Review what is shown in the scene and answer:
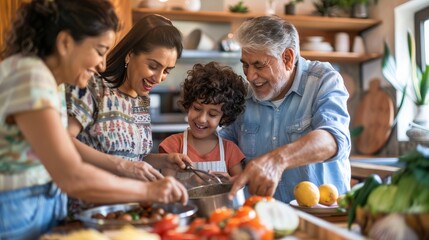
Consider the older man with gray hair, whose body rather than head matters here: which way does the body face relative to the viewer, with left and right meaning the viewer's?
facing the viewer and to the left of the viewer

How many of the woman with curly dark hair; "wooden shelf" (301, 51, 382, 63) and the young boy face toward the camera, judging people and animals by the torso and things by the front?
2

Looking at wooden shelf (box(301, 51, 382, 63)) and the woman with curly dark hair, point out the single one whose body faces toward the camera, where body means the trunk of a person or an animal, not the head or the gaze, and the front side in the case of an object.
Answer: the wooden shelf

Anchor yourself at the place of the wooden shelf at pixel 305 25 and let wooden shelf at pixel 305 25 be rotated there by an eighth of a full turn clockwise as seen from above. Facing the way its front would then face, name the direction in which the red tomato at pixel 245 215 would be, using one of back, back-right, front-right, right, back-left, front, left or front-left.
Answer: front-left

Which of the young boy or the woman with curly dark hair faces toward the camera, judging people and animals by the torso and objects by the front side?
the young boy

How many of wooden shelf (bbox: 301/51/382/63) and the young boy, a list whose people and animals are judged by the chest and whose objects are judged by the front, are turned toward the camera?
2

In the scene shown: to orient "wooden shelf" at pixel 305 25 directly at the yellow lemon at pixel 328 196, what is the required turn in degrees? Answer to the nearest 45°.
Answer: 0° — it already faces it

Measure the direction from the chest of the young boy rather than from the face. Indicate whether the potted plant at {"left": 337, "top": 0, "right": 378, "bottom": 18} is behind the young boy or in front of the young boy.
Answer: behind

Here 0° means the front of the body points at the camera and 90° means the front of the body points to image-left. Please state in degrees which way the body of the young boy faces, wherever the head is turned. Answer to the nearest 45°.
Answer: approximately 0°

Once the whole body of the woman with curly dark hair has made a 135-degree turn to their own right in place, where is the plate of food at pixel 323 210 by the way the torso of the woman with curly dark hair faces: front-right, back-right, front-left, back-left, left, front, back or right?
back-left

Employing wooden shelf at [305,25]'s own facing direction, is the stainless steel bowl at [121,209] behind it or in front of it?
in front

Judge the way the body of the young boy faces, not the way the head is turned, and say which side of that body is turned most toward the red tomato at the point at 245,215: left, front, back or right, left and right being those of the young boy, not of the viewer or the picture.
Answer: front

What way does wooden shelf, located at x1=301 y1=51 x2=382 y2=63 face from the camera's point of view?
toward the camera

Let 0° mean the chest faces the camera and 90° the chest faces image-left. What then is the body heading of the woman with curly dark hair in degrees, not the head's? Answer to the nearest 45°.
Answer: approximately 270°

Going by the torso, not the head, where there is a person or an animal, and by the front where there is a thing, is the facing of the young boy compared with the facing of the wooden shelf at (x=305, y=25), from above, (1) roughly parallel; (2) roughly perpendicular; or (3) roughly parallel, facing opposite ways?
roughly parallel

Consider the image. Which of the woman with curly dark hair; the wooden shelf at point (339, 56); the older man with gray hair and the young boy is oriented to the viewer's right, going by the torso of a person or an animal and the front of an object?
the woman with curly dark hair

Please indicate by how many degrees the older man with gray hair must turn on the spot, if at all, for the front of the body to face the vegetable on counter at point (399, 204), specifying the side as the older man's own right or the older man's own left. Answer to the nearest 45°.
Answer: approximately 45° to the older man's own left

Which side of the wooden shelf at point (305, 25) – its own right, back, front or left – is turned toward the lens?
front
